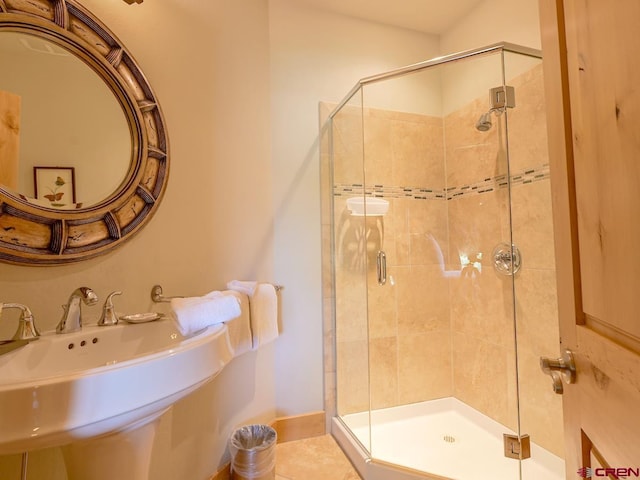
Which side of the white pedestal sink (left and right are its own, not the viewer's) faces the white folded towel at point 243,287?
left

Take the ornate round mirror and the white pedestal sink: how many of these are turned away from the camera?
0

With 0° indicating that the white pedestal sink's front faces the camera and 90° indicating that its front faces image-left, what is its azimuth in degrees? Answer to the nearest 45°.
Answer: approximately 315°

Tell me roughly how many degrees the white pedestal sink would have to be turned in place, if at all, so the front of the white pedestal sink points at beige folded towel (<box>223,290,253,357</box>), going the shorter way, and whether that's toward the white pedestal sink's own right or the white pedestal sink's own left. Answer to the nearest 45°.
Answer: approximately 90° to the white pedestal sink's own left

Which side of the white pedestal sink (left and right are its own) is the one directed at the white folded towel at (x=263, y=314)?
left

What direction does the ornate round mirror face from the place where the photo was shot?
facing the viewer and to the right of the viewer

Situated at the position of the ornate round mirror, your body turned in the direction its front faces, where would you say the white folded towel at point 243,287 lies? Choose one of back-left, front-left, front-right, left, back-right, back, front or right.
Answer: front-left

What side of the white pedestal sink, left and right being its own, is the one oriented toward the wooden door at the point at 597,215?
front

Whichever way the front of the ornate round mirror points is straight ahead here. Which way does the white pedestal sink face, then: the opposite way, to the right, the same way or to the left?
the same way
